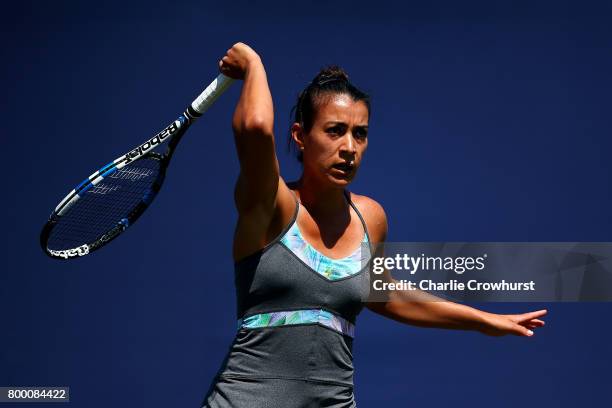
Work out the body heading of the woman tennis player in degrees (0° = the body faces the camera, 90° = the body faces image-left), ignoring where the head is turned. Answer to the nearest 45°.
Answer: approximately 315°
